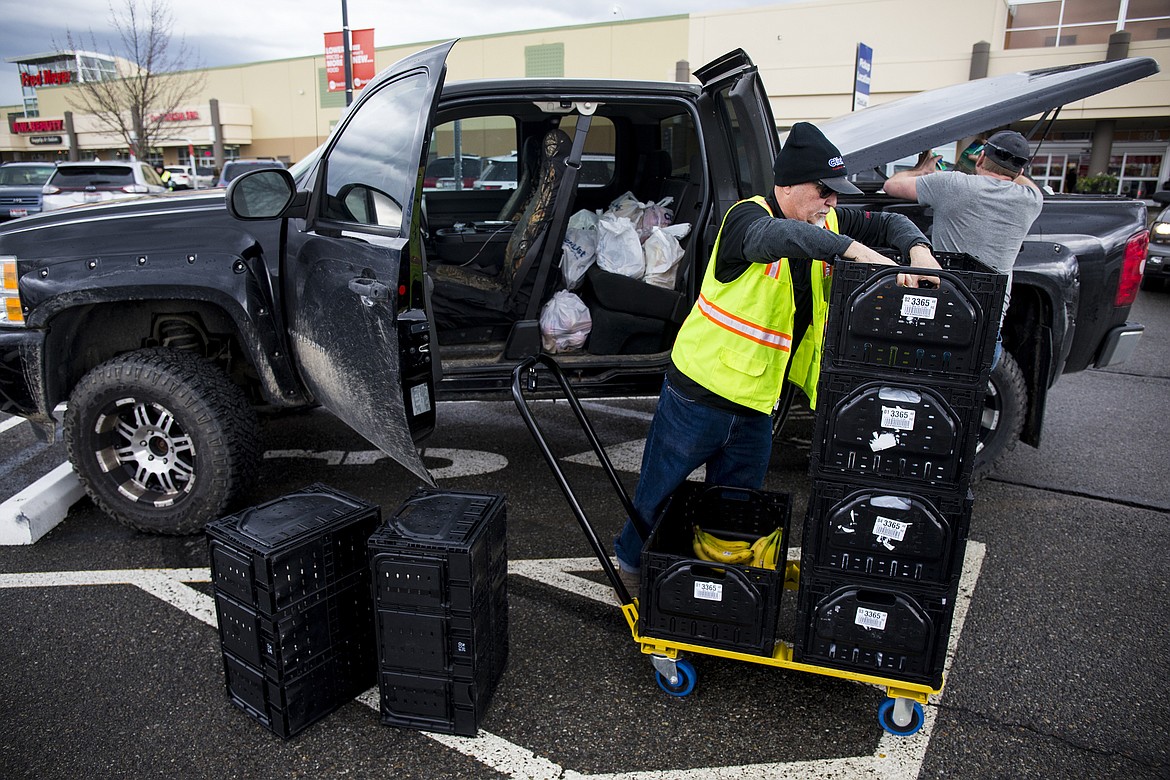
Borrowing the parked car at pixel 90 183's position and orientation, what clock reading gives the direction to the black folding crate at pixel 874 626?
The black folding crate is roughly at 6 o'clock from the parked car.

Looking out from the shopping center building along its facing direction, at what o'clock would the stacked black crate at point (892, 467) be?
The stacked black crate is roughly at 11 o'clock from the shopping center building.

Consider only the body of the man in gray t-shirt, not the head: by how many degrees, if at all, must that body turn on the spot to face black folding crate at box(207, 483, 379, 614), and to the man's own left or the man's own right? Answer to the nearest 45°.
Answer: approximately 90° to the man's own left

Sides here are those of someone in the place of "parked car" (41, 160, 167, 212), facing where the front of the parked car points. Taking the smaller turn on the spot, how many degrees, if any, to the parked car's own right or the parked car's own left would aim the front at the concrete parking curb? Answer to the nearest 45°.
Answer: approximately 180°

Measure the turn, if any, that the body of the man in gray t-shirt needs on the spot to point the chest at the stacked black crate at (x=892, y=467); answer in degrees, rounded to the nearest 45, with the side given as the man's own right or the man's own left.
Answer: approximately 135° to the man's own left

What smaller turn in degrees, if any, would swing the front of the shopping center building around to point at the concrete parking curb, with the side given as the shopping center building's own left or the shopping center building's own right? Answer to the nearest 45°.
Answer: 0° — it already faces it

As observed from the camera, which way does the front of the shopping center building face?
facing the viewer and to the left of the viewer

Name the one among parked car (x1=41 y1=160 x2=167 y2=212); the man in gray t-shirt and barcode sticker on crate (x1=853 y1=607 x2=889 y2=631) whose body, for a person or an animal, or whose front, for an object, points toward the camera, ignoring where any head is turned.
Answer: the barcode sticker on crate

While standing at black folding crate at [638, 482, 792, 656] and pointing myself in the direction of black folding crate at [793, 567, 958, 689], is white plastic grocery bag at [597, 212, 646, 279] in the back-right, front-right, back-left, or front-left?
back-left

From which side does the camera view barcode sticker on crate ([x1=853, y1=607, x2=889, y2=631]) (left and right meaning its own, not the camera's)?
front

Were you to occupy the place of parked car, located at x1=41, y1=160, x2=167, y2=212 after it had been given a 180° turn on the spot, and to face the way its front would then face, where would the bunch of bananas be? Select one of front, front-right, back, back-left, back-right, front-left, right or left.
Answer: front

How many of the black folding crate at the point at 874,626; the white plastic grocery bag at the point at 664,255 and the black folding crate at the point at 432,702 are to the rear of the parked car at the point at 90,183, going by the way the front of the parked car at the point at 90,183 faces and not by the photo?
3

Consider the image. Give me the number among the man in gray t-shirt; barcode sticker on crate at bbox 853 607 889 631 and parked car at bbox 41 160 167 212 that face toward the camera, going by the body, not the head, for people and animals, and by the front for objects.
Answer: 1

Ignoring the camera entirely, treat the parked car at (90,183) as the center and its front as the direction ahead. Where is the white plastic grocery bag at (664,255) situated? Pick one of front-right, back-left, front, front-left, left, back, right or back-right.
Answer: back

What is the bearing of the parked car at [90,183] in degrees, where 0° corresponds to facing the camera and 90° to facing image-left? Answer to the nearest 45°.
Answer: approximately 180°

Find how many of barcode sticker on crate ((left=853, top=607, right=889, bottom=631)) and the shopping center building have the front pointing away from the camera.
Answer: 0

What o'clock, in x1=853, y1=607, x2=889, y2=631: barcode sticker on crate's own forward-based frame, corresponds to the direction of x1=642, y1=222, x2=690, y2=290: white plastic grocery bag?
The white plastic grocery bag is roughly at 5 o'clock from the barcode sticker on crate.
